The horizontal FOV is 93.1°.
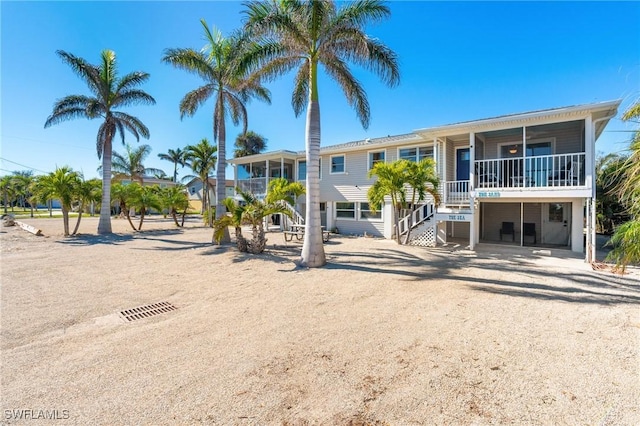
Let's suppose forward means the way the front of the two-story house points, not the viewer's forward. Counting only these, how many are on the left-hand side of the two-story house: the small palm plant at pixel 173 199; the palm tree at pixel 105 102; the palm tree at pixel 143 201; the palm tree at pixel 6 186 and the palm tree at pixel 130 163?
0

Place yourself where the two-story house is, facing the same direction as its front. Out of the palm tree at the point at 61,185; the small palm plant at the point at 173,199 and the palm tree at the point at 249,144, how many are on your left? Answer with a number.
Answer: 0

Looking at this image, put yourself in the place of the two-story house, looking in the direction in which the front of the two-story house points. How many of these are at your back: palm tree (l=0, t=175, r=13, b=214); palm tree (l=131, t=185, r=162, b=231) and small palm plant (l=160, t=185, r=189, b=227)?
0

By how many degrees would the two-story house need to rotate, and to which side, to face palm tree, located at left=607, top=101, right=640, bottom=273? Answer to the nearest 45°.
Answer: approximately 45° to its left

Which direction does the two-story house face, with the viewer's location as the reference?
facing the viewer and to the left of the viewer

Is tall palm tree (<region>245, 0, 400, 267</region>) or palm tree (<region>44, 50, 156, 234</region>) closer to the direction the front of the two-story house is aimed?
the tall palm tree

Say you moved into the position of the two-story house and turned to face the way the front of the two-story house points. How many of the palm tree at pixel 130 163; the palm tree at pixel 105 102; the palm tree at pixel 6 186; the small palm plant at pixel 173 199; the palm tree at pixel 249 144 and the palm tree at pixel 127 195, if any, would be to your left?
0

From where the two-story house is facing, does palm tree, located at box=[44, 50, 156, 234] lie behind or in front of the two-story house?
in front

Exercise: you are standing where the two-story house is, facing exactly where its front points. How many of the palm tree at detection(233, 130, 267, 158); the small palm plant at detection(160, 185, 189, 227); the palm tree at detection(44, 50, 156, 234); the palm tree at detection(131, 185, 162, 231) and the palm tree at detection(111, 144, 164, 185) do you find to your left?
0

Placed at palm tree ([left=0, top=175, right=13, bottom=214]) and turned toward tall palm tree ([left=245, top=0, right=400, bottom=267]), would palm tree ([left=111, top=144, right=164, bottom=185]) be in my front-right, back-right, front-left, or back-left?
front-left

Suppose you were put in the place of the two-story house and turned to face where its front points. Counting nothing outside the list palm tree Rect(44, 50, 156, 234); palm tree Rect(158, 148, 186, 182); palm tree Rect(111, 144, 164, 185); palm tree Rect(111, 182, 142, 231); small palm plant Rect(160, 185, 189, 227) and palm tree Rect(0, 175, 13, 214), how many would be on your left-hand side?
0

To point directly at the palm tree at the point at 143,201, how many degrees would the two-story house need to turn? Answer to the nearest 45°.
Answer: approximately 45° to its right

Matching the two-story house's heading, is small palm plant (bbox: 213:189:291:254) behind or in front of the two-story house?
in front

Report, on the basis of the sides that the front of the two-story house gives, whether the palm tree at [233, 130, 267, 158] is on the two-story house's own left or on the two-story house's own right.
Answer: on the two-story house's own right

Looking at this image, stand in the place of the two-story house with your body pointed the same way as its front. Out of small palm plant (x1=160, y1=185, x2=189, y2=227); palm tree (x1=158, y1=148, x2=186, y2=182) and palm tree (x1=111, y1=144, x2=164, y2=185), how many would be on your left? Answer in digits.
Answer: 0

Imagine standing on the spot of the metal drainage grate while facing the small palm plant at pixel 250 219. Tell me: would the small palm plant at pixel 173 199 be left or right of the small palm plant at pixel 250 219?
left

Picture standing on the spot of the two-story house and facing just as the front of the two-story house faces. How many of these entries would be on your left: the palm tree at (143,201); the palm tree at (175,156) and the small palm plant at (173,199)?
0

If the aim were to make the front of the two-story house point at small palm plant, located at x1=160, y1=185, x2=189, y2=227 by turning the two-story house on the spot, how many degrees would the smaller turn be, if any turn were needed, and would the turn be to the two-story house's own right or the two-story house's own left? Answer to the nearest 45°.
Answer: approximately 45° to the two-story house's own right

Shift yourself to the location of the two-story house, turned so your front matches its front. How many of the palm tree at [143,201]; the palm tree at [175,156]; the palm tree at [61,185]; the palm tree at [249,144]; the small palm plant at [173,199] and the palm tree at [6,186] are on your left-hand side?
0

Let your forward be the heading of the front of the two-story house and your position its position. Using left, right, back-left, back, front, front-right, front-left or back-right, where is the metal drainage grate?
front
